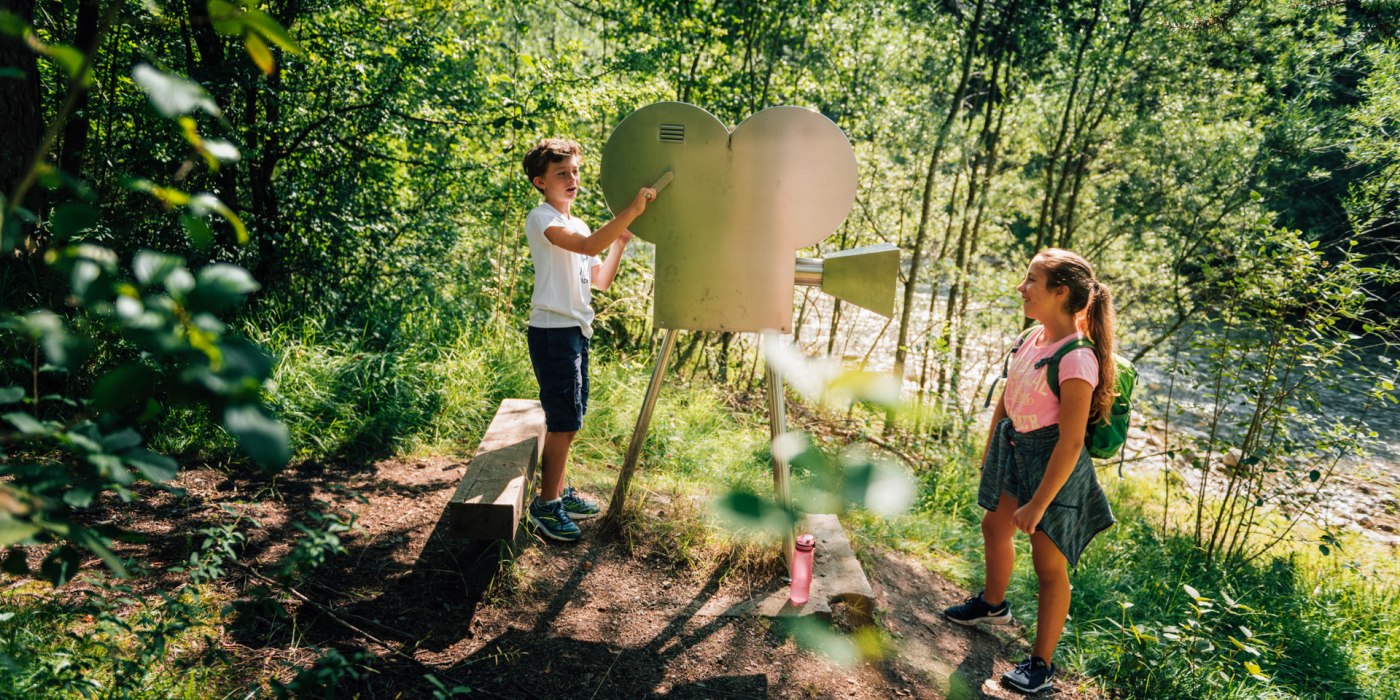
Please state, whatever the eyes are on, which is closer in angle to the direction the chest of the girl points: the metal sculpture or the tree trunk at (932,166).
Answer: the metal sculpture

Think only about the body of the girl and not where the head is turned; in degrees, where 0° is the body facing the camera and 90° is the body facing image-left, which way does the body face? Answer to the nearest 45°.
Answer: approximately 45°

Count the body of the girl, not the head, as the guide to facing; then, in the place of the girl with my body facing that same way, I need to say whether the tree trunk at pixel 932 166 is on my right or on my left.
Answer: on my right

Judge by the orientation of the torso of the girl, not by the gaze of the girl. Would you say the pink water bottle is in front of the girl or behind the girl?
in front

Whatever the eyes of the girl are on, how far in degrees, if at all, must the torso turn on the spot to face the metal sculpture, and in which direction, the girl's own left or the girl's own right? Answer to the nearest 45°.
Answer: approximately 45° to the girl's own right

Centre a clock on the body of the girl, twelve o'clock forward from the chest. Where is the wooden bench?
The wooden bench is roughly at 1 o'clock from the girl.

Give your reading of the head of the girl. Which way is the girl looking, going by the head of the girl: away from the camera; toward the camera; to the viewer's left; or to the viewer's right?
to the viewer's left
